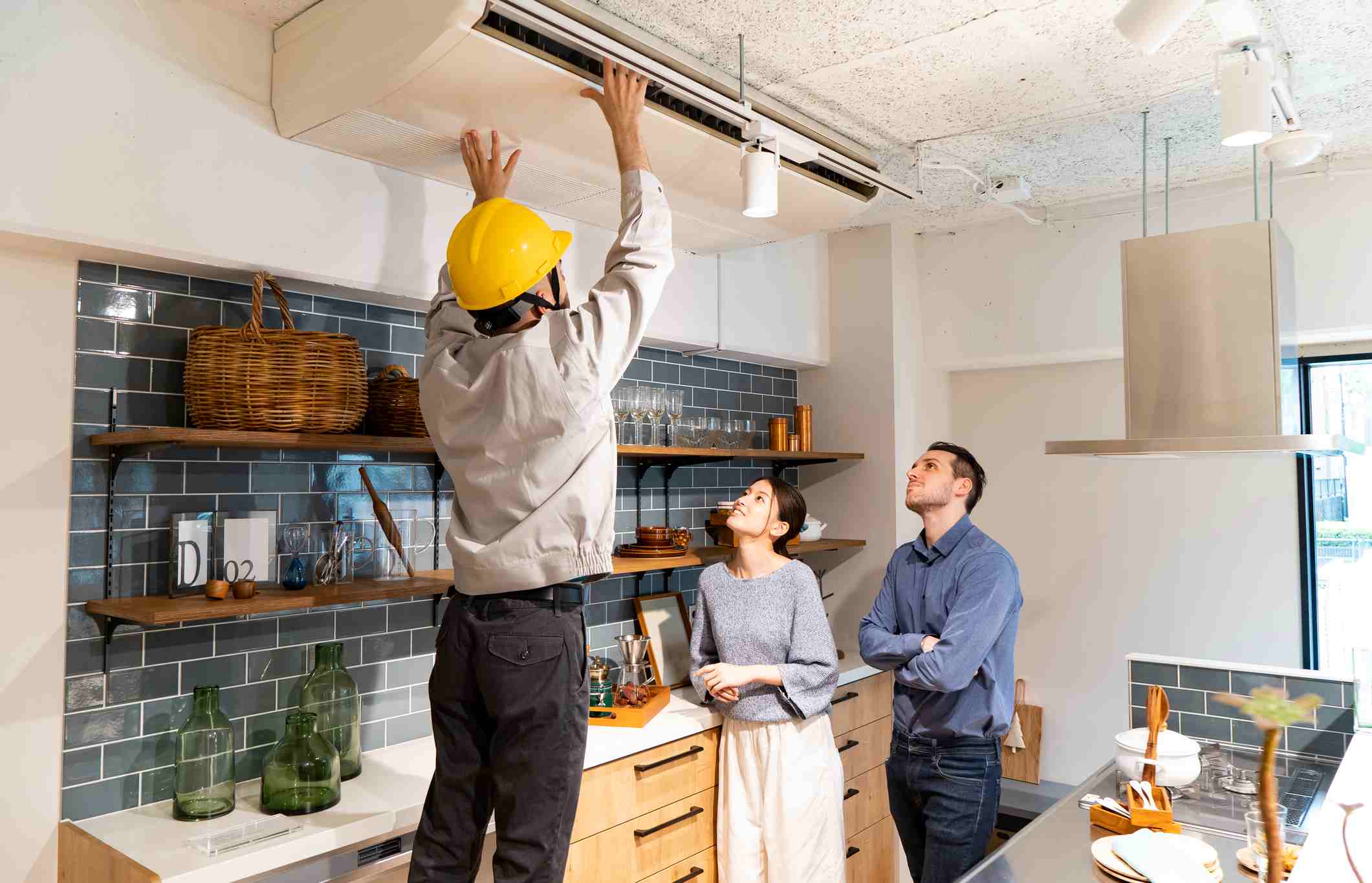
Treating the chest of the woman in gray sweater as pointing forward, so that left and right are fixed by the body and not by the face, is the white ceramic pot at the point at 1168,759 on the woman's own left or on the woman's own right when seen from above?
on the woman's own left

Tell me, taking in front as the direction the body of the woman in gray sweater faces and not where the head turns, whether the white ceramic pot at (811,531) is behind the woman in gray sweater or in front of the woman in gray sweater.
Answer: behind

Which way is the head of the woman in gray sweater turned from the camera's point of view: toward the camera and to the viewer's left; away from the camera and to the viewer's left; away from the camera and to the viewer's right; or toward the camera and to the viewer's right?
toward the camera and to the viewer's left

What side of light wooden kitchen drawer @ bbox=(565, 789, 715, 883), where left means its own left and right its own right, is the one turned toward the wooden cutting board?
left

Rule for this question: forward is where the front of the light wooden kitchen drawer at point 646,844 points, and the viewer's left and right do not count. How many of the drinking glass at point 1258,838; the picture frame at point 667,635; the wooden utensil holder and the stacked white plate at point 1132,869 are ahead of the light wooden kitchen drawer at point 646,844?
3

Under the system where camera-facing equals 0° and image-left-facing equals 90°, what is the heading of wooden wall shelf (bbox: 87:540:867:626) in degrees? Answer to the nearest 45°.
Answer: approximately 315°

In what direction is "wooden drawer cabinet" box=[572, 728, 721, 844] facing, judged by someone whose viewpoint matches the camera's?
facing the viewer and to the right of the viewer

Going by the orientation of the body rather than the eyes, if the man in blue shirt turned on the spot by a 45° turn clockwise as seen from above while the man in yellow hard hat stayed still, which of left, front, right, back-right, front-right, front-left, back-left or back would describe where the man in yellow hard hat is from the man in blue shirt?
front-left

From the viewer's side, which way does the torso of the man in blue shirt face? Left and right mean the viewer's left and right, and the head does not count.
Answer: facing the viewer and to the left of the viewer

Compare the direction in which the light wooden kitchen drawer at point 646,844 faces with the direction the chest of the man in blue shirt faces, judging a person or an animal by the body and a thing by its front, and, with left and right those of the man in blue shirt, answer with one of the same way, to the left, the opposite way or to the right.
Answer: to the left

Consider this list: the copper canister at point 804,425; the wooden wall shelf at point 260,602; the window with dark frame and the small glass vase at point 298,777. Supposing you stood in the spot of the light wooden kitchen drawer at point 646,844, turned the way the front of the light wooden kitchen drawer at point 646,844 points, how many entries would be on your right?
2
